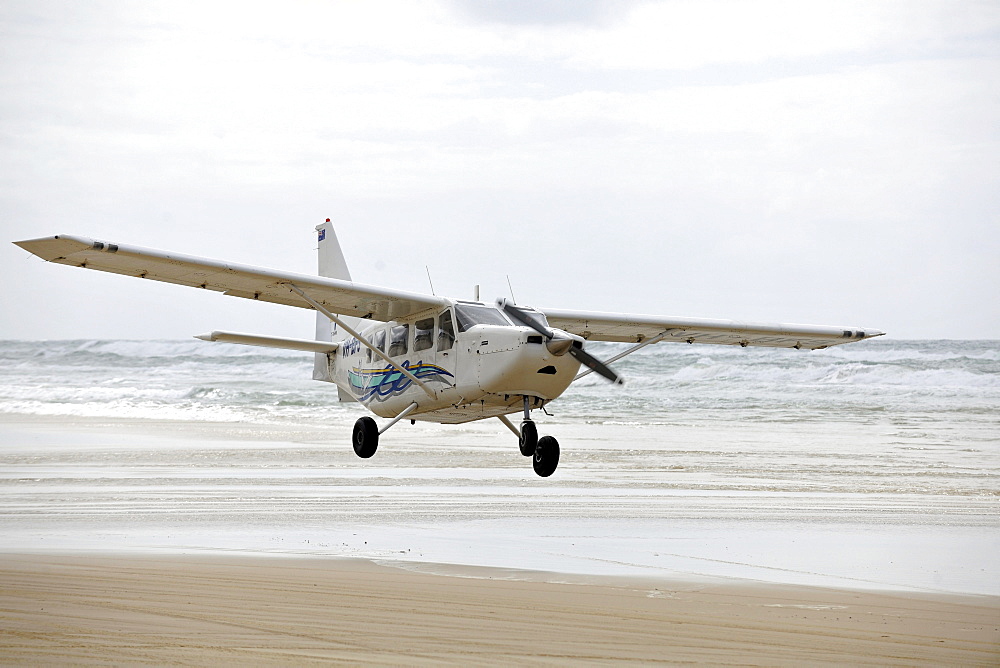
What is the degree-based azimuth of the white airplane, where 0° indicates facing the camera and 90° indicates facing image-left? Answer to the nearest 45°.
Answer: approximately 315°
